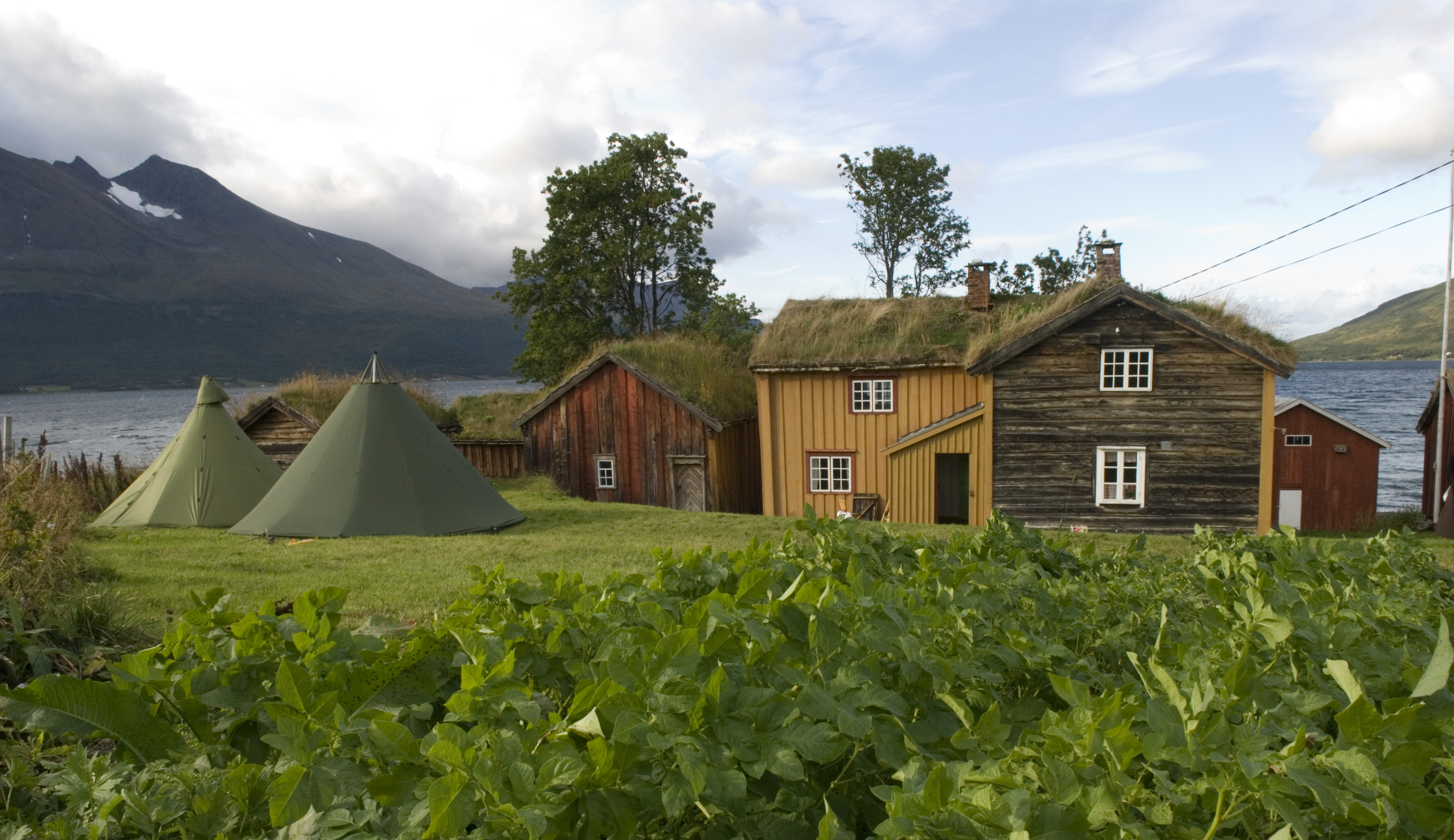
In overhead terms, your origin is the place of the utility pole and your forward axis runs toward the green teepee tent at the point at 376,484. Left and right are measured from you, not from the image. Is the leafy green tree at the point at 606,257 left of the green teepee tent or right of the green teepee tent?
right

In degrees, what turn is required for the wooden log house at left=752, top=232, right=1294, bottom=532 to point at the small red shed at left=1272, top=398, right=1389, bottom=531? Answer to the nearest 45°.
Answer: approximately 135° to its left

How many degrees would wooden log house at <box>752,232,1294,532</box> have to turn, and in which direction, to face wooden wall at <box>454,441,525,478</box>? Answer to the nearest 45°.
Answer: approximately 90° to its right

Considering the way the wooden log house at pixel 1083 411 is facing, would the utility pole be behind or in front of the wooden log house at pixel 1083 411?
behind

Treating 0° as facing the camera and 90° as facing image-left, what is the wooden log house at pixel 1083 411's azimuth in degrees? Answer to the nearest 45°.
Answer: approximately 0°

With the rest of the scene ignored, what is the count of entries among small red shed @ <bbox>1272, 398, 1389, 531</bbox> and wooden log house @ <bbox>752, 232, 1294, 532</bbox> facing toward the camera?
2

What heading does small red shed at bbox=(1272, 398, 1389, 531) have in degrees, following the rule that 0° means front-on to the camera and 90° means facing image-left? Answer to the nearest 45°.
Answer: approximately 0°

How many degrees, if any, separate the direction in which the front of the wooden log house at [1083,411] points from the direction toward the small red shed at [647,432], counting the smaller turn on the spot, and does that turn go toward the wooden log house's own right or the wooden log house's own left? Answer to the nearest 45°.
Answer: approximately 90° to the wooden log house's own right

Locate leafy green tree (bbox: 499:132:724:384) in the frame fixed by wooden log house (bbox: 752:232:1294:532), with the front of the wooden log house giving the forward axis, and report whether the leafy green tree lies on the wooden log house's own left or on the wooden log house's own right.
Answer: on the wooden log house's own right

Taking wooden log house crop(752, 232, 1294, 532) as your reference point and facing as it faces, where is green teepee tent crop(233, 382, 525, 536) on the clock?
The green teepee tent is roughly at 2 o'clock from the wooden log house.

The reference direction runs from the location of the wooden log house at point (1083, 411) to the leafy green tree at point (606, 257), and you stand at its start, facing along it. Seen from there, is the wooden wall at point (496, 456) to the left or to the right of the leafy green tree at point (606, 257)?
left
